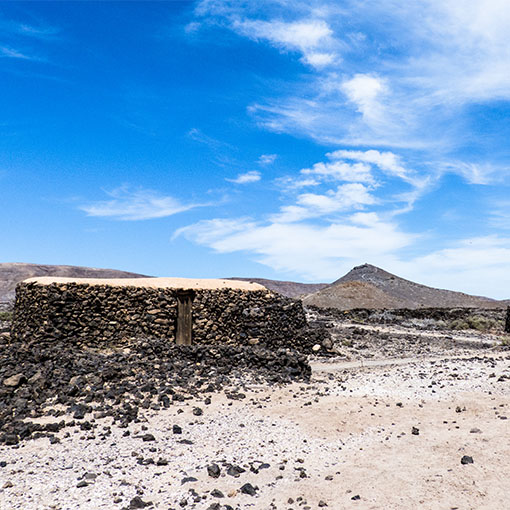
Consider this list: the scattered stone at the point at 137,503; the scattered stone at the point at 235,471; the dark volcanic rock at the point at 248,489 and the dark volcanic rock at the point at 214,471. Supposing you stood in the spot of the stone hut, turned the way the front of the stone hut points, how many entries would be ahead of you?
4

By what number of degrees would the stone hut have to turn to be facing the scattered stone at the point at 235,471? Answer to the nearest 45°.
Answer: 0° — it already faces it

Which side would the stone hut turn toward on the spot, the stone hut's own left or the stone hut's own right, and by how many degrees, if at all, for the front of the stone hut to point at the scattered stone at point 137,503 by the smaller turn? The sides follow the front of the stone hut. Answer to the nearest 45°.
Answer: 0° — it already faces it

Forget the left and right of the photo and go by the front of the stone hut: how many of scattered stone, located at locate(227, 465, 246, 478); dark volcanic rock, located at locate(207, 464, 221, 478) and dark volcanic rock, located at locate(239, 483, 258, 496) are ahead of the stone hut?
3

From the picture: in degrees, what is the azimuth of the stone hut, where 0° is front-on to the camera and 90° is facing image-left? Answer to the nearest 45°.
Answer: approximately 0°

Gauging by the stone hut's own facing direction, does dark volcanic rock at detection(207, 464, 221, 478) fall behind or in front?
in front

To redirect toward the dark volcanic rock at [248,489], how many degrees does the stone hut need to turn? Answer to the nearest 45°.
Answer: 0° — it already faces it
